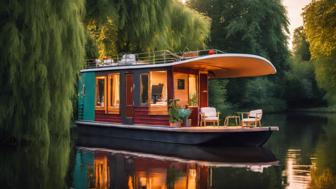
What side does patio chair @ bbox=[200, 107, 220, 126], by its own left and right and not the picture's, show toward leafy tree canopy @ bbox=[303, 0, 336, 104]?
left

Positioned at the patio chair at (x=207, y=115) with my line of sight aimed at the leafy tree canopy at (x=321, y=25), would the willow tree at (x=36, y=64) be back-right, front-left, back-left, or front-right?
back-left

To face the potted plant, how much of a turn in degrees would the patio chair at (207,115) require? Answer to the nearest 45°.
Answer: approximately 90° to its right

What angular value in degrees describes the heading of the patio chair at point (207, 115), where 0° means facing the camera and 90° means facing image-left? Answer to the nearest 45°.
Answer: approximately 315°

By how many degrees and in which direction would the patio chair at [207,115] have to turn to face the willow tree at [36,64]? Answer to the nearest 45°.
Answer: approximately 90° to its right

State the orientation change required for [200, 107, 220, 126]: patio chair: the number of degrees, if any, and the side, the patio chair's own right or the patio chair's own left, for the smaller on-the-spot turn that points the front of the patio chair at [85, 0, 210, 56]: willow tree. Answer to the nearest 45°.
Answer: approximately 180°
